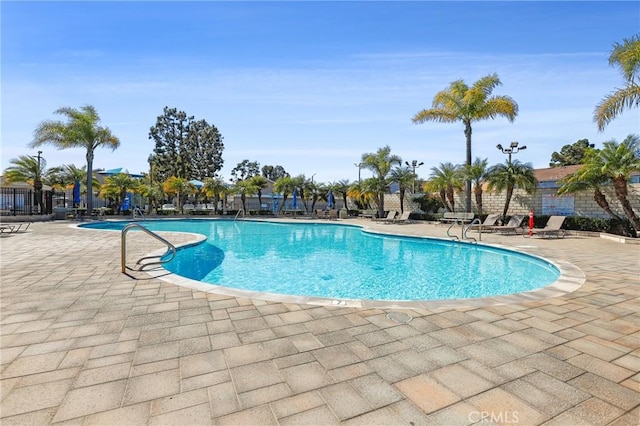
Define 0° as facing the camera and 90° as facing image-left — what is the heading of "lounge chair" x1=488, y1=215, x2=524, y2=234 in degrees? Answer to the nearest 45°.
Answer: approximately 90°

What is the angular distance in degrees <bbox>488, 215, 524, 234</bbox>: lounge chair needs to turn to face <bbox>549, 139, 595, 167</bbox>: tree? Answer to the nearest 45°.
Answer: approximately 90° to its right

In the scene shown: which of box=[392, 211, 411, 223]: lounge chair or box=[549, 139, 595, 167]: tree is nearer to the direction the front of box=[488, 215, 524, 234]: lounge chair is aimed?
the lounge chair

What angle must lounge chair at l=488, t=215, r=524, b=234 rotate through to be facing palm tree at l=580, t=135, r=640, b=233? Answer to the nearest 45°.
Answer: approximately 180°

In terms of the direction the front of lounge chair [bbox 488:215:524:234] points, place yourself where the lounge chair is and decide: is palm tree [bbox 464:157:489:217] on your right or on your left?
on your right

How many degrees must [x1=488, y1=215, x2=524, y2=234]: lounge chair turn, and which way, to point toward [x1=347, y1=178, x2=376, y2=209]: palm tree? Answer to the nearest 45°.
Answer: approximately 45° to its right

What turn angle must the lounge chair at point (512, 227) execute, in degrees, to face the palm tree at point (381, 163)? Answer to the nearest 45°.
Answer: approximately 45° to its right

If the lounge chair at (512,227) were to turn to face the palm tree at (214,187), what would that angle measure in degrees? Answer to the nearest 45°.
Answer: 0° — it already faces it

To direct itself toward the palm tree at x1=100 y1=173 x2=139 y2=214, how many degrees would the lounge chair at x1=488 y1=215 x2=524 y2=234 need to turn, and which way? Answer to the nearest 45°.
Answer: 0° — it already faces it

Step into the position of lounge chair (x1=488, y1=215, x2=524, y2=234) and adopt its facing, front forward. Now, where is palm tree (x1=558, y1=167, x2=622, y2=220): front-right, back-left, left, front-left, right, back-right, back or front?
back
